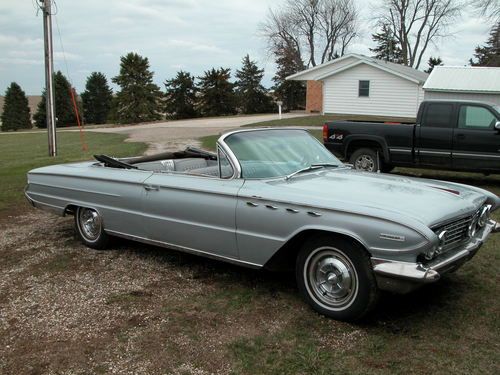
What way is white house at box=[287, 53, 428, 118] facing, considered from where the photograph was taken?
facing to the left of the viewer

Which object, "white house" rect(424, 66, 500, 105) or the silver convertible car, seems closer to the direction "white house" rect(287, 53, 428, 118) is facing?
the silver convertible car

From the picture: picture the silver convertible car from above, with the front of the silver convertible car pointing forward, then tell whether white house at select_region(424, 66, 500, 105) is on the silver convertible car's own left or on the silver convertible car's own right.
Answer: on the silver convertible car's own left

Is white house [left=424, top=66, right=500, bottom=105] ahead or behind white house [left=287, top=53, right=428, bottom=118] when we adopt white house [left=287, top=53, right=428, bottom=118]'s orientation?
behind

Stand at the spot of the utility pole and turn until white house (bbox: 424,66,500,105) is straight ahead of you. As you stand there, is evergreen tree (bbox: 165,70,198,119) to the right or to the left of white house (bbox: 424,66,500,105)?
left

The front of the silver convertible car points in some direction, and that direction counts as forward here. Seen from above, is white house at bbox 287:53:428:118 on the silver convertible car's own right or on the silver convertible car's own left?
on the silver convertible car's own left

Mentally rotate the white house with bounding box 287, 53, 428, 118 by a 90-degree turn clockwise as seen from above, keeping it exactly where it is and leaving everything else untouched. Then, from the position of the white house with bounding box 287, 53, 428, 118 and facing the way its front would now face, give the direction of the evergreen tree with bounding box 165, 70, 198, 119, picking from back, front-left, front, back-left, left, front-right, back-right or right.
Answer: front-left

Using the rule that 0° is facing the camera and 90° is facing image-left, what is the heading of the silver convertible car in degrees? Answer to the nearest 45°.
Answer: approximately 315°

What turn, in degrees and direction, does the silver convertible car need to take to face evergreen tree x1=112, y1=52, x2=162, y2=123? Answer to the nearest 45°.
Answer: approximately 135° to its left

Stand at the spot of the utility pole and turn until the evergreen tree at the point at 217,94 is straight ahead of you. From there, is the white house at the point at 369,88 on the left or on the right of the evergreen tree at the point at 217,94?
right
